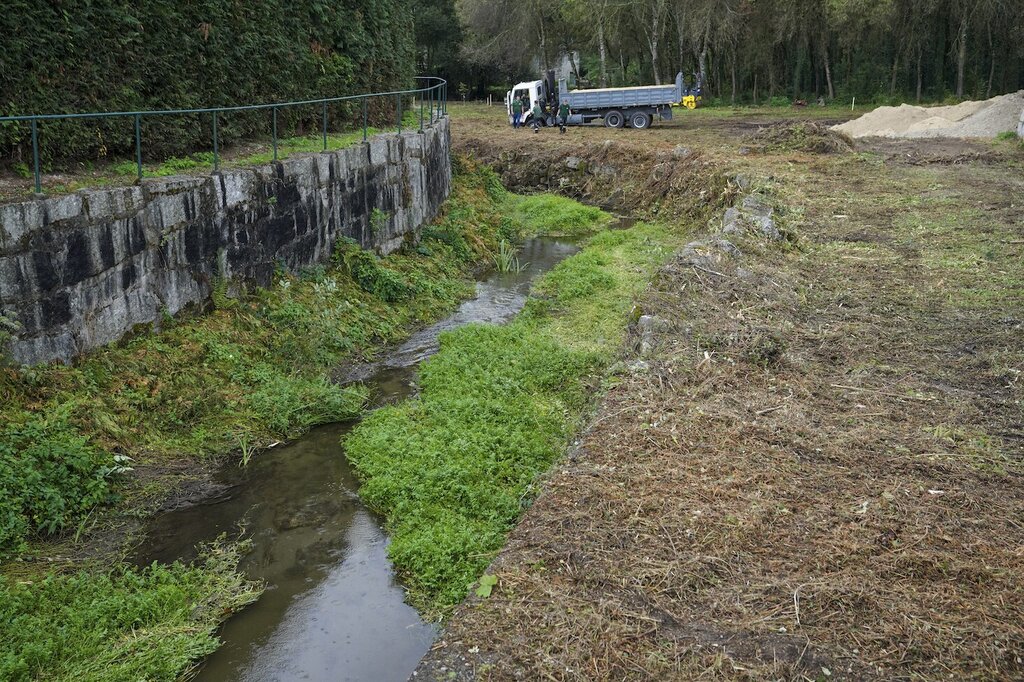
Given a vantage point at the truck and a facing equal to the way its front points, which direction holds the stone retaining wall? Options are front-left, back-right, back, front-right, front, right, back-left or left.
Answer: left

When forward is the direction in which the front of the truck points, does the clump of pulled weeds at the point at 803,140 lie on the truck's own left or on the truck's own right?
on the truck's own left

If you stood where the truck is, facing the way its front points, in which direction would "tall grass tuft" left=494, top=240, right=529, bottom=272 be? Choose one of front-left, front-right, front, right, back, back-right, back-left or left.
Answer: left

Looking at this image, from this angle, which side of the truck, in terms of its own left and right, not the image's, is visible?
left

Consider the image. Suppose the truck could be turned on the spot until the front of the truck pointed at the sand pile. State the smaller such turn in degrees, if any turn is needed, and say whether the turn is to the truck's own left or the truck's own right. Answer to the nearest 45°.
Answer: approximately 135° to the truck's own left

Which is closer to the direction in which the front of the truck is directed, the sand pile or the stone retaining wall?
the stone retaining wall
